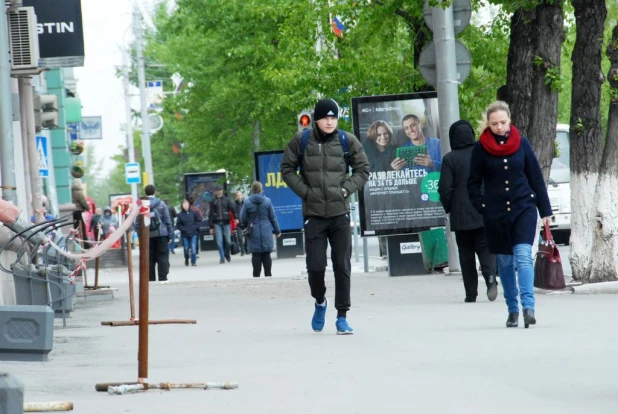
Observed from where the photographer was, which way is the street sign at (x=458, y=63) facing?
facing away from the viewer

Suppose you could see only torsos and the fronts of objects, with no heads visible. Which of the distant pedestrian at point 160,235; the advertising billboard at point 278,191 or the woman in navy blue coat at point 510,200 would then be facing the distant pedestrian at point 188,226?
the distant pedestrian at point 160,235

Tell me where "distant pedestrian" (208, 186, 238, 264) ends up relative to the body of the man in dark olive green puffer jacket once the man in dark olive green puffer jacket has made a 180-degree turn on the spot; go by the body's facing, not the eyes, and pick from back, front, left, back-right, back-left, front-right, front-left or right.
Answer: front

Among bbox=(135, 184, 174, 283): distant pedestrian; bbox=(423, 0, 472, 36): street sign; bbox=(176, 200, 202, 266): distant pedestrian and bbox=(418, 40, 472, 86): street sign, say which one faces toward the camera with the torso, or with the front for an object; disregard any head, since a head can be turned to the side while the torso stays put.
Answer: bbox=(176, 200, 202, 266): distant pedestrian

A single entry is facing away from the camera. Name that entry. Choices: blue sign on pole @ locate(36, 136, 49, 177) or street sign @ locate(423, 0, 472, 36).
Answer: the street sign

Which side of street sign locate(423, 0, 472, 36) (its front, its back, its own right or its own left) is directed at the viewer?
back

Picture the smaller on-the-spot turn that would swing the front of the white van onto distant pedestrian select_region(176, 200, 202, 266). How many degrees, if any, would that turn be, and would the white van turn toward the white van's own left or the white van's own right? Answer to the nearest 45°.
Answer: approximately 90° to the white van's own right

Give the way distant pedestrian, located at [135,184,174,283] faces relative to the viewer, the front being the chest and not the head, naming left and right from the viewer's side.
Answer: facing away from the viewer

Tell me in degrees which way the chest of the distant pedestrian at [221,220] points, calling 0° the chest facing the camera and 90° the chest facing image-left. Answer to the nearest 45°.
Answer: approximately 0°
